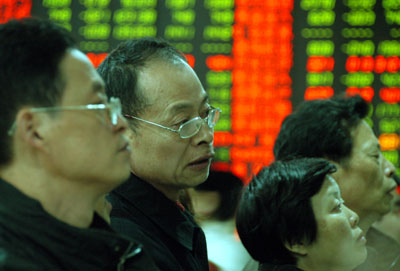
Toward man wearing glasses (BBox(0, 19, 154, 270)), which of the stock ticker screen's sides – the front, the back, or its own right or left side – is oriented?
front

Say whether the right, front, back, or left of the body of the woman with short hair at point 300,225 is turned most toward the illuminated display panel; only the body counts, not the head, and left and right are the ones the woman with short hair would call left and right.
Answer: left

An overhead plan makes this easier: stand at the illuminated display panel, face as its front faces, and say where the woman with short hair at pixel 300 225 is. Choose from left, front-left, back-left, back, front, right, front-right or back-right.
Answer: front

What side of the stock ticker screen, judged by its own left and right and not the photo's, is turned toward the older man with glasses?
front

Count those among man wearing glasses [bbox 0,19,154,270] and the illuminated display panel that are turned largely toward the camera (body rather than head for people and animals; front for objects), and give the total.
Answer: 1

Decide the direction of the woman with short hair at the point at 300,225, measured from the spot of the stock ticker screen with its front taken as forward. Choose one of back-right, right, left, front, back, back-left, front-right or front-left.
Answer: front

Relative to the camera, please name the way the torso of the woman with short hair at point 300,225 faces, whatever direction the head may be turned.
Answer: to the viewer's right

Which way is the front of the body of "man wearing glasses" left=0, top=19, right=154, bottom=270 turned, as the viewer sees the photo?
to the viewer's right

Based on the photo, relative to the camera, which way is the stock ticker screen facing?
toward the camera

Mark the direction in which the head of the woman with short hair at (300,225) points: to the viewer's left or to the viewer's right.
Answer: to the viewer's right

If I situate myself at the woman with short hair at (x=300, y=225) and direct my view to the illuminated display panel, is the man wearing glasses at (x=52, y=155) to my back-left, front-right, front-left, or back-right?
back-left

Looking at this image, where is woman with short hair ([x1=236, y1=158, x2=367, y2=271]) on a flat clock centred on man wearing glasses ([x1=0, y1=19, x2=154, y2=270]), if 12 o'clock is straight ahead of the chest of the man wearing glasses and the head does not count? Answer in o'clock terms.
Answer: The woman with short hair is roughly at 11 o'clock from the man wearing glasses.
